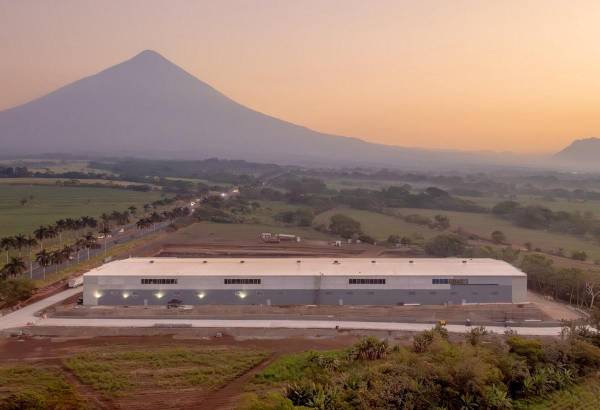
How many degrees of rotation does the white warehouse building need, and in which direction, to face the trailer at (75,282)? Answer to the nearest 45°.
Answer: approximately 90° to its right

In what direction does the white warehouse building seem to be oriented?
toward the camera

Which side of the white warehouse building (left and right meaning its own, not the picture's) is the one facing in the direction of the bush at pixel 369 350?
front

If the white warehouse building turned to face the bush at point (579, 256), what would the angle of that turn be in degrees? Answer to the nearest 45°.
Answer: approximately 135° to its left

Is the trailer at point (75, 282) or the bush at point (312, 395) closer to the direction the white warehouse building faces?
the bush

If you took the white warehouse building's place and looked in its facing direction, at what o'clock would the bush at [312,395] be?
The bush is roughly at 12 o'clock from the white warehouse building.

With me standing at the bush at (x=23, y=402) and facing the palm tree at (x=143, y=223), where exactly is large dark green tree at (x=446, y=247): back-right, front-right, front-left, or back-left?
front-right

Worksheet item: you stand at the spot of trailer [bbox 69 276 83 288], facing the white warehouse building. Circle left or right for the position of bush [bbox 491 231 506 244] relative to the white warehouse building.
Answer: left

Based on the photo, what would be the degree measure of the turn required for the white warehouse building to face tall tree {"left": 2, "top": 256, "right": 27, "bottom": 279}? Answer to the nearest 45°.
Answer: approximately 90° to its right

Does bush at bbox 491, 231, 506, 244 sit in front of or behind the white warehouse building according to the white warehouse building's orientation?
behind

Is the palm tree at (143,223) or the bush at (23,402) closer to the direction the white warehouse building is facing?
the bush

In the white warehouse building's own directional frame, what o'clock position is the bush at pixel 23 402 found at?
The bush is roughly at 1 o'clock from the white warehouse building.
